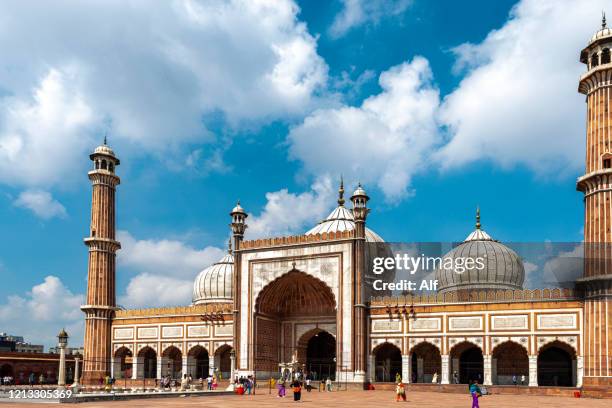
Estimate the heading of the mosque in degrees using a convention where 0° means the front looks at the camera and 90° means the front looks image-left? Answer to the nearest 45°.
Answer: approximately 45°
